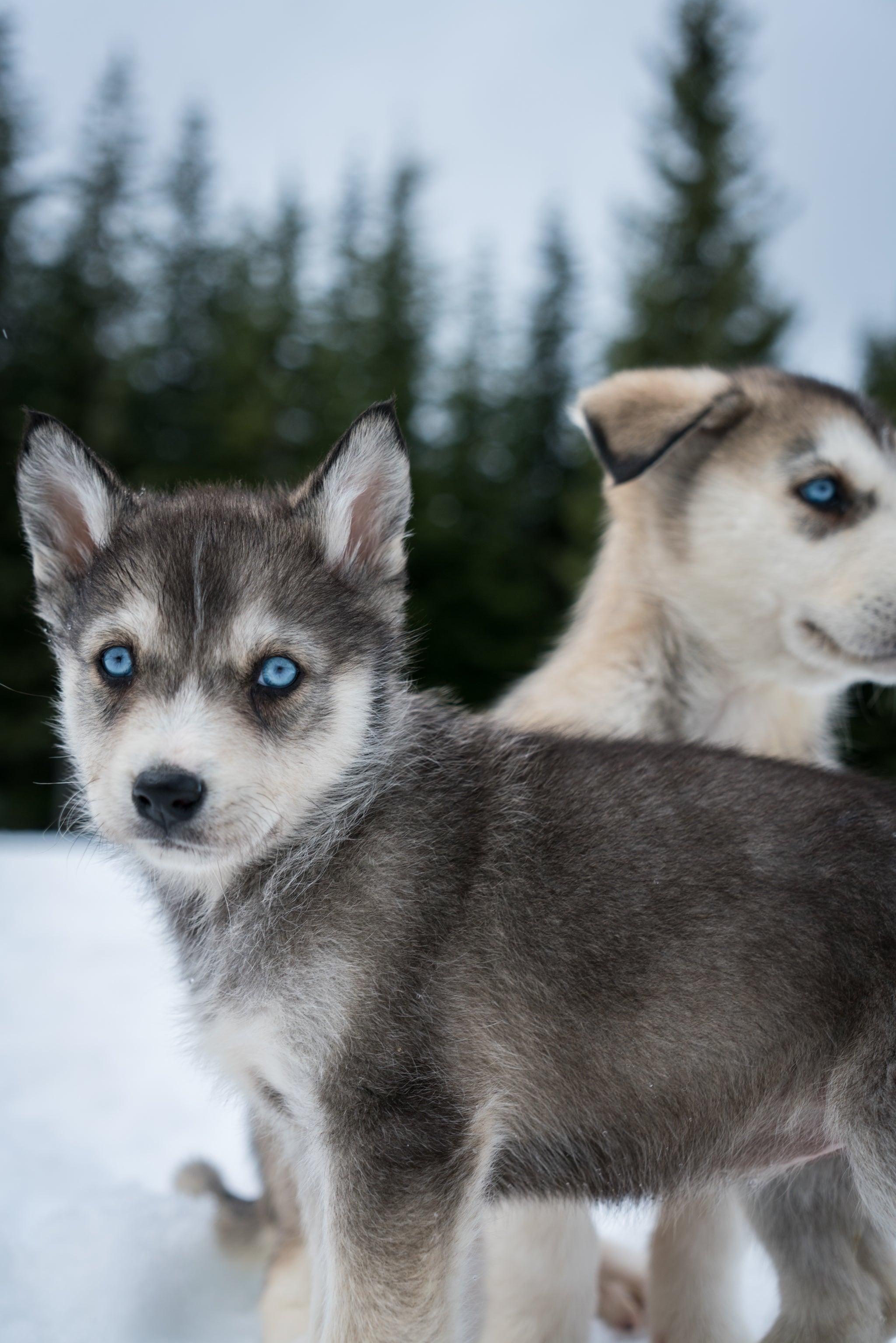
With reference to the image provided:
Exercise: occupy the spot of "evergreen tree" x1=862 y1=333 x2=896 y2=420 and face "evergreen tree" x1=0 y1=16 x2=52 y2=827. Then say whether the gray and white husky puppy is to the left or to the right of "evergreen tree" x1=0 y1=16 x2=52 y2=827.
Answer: left

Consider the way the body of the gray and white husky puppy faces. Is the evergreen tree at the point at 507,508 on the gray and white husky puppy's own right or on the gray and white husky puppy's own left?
on the gray and white husky puppy's own right

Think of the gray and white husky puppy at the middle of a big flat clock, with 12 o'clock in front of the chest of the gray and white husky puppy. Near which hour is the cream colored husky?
The cream colored husky is roughly at 4 o'clock from the gray and white husky puppy.

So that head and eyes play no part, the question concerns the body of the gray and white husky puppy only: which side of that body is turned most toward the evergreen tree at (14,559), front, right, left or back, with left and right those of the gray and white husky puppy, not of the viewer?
right

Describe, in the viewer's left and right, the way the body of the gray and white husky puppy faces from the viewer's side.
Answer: facing to the left of the viewer

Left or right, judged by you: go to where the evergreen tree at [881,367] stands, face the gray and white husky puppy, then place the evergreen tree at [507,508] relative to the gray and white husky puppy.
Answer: right

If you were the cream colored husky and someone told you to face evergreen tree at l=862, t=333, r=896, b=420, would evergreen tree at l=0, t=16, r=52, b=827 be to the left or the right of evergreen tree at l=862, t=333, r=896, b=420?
left

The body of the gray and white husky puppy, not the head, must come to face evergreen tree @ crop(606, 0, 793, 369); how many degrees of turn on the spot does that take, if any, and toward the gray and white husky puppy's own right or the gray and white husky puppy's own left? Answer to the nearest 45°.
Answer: approximately 90° to the gray and white husky puppy's own right

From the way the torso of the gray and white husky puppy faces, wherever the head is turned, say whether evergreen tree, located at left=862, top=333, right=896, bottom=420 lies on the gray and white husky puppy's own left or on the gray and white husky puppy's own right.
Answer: on the gray and white husky puppy's own right
